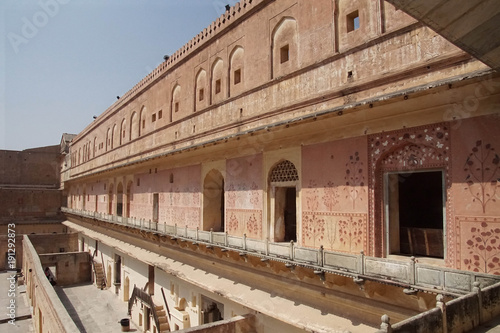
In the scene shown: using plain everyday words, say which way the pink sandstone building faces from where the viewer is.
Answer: facing the viewer and to the left of the viewer
